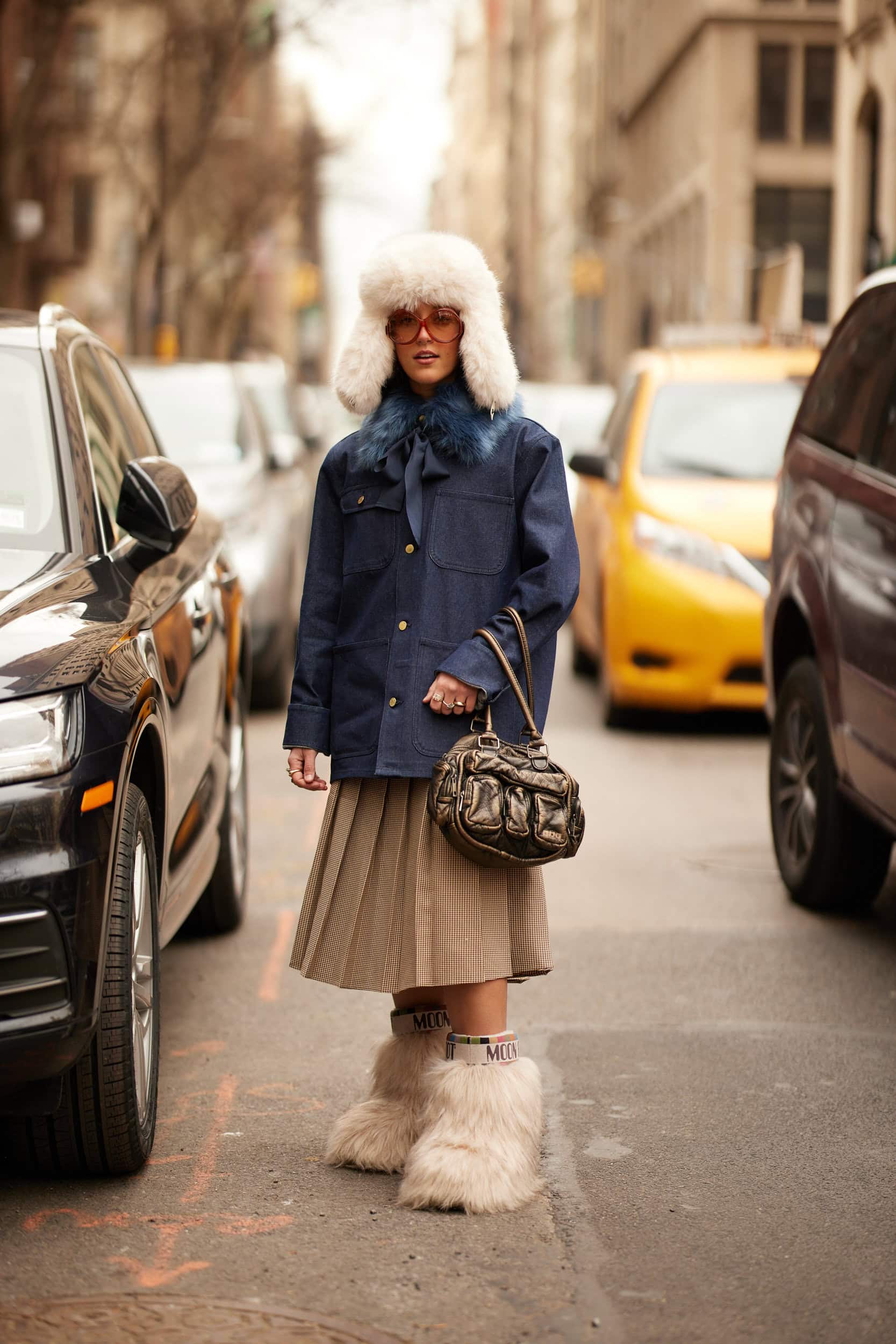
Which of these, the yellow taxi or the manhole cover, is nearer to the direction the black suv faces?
the manhole cover

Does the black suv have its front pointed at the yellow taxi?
no

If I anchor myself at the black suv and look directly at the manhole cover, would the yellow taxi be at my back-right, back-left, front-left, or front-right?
back-left

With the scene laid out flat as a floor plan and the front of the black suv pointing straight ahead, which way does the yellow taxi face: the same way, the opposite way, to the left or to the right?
the same way

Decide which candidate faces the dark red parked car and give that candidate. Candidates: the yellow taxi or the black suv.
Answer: the yellow taxi

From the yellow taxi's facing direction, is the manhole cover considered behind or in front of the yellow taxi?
in front

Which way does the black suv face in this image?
toward the camera

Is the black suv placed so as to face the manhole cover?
yes

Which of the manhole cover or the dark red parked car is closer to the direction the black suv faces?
the manhole cover

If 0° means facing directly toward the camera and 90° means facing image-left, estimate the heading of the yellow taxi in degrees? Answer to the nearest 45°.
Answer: approximately 0°

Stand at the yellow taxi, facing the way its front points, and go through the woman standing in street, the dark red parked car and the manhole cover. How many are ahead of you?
3

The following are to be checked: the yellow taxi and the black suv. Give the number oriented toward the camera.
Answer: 2

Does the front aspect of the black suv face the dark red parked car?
no

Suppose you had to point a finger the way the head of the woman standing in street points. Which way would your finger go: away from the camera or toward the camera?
toward the camera

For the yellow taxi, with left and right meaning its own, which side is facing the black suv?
front

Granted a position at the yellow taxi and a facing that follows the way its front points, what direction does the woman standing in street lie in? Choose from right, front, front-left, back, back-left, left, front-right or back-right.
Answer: front

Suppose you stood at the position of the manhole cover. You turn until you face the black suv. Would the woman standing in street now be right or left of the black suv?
right

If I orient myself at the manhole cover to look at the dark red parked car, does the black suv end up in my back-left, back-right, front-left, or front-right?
front-left

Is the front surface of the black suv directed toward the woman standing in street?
no
